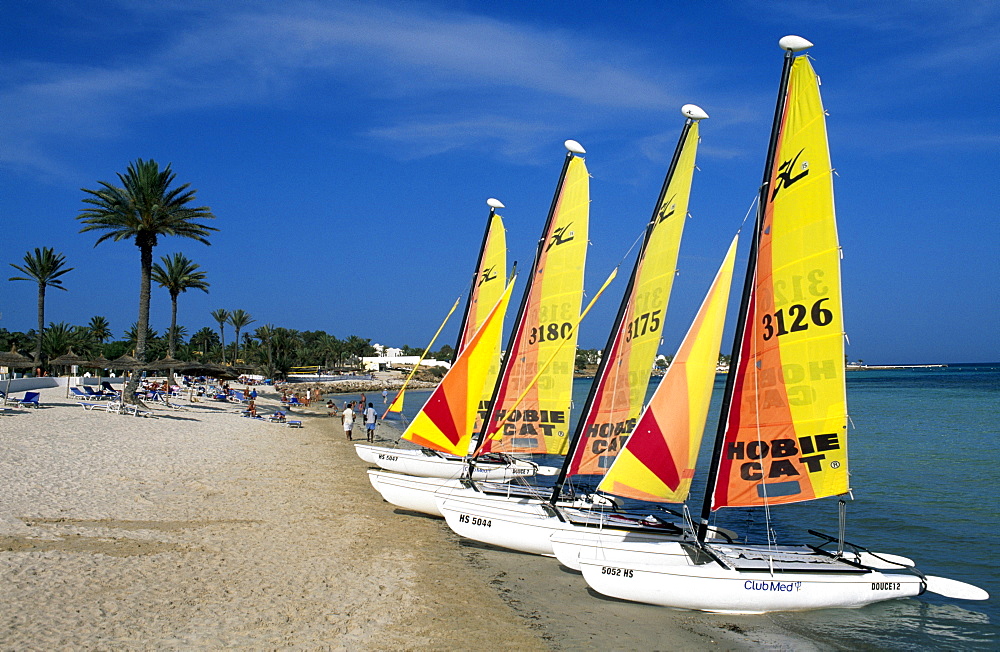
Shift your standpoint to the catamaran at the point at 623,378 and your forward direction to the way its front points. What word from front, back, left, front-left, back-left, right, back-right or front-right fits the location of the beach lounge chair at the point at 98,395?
front-right

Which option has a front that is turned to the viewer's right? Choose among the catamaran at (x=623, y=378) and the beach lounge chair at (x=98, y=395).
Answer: the beach lounge chair

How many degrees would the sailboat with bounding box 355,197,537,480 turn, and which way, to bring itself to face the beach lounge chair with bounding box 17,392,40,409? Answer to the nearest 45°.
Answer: approximately 45° to its right

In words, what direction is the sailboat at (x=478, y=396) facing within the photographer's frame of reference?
facing to the left of the viewer

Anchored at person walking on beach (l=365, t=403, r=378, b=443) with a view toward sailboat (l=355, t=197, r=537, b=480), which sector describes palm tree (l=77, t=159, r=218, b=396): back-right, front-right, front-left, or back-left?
back-right

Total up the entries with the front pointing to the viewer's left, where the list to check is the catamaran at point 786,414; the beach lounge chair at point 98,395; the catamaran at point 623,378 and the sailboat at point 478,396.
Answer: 3

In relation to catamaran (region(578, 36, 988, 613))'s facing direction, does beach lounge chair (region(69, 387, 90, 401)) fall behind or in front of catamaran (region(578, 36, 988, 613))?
in front

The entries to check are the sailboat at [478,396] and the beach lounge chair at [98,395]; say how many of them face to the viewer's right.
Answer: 1

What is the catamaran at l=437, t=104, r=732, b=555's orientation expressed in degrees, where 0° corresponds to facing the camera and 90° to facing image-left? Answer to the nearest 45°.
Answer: approximately 90°

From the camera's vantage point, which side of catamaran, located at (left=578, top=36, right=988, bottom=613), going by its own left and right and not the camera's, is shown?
left

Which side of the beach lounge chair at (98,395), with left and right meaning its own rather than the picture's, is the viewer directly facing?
right
